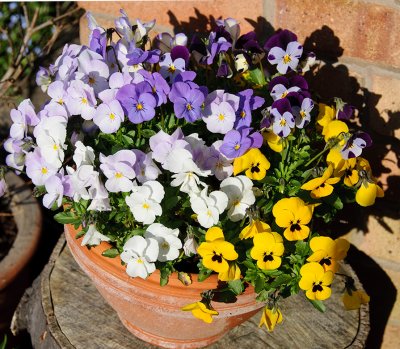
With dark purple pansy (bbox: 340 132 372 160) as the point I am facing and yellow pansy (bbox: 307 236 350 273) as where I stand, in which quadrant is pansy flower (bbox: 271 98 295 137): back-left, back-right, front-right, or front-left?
front-left

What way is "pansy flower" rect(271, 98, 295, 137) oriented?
toward the camera

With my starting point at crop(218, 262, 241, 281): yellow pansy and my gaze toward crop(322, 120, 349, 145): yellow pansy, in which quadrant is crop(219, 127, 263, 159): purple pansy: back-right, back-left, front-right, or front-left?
front-left

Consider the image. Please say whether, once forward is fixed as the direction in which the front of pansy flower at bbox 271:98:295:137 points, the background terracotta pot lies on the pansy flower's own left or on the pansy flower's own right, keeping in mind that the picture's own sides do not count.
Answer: on the pansy flower's own right
